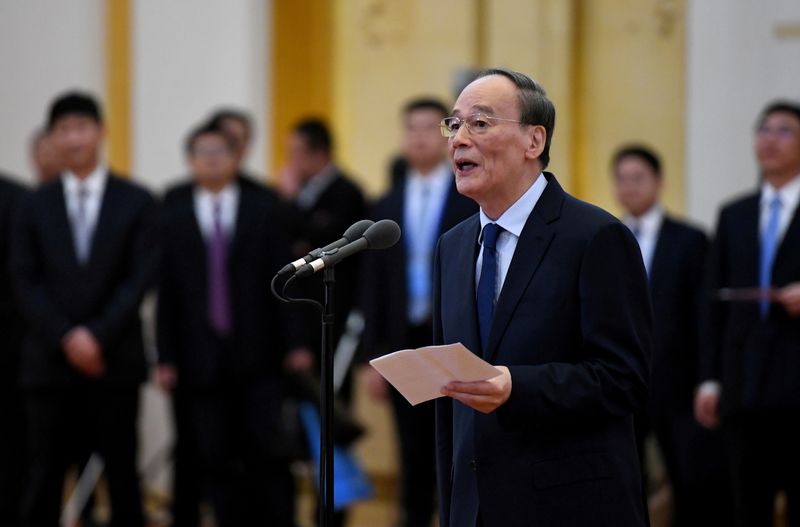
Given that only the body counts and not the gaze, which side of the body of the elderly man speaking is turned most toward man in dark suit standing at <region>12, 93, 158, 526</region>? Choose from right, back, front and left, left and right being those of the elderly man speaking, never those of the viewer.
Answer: right

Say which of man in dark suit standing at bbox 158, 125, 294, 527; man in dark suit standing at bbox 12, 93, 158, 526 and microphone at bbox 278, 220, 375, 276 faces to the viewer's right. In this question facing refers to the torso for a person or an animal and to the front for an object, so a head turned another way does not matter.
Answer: the microphone

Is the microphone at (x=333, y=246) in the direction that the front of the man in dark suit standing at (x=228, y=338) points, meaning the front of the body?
yes

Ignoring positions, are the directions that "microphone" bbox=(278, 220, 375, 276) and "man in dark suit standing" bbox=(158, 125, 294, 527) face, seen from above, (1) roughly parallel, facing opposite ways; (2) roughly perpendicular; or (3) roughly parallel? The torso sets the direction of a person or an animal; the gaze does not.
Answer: roughly perpendicular

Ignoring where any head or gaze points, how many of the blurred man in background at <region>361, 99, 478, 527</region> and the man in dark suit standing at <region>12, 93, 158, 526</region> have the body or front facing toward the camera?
2

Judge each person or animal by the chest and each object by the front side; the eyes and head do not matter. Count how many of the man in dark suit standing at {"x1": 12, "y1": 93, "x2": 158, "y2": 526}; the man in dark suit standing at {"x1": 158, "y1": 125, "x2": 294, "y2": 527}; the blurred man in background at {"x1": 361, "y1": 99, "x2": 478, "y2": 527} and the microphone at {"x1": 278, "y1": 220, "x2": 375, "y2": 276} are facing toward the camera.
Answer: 3

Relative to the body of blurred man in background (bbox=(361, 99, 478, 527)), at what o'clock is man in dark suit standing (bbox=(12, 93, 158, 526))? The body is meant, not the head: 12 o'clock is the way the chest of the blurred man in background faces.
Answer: The man in dark suit standing is roughly at 3 o'clock from the blurred man in background.

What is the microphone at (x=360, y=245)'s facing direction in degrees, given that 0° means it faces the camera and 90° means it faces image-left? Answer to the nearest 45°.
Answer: approximately 270°

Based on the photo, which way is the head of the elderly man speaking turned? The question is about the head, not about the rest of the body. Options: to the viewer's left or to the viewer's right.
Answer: to the viewer's left

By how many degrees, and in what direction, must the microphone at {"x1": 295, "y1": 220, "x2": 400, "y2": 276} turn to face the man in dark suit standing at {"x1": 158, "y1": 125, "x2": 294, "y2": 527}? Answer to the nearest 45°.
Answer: approximately 90° to its left

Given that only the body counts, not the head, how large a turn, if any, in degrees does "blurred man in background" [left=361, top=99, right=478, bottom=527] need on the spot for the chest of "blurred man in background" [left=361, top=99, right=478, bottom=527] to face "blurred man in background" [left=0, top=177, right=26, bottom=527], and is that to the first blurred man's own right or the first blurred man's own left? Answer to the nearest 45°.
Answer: approximately 90° to the first blurred man's own right

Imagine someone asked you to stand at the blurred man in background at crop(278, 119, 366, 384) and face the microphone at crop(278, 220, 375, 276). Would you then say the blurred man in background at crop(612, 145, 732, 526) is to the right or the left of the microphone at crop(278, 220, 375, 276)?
left

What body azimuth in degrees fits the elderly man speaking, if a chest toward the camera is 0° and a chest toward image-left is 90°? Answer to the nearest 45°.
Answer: approximately 45°
